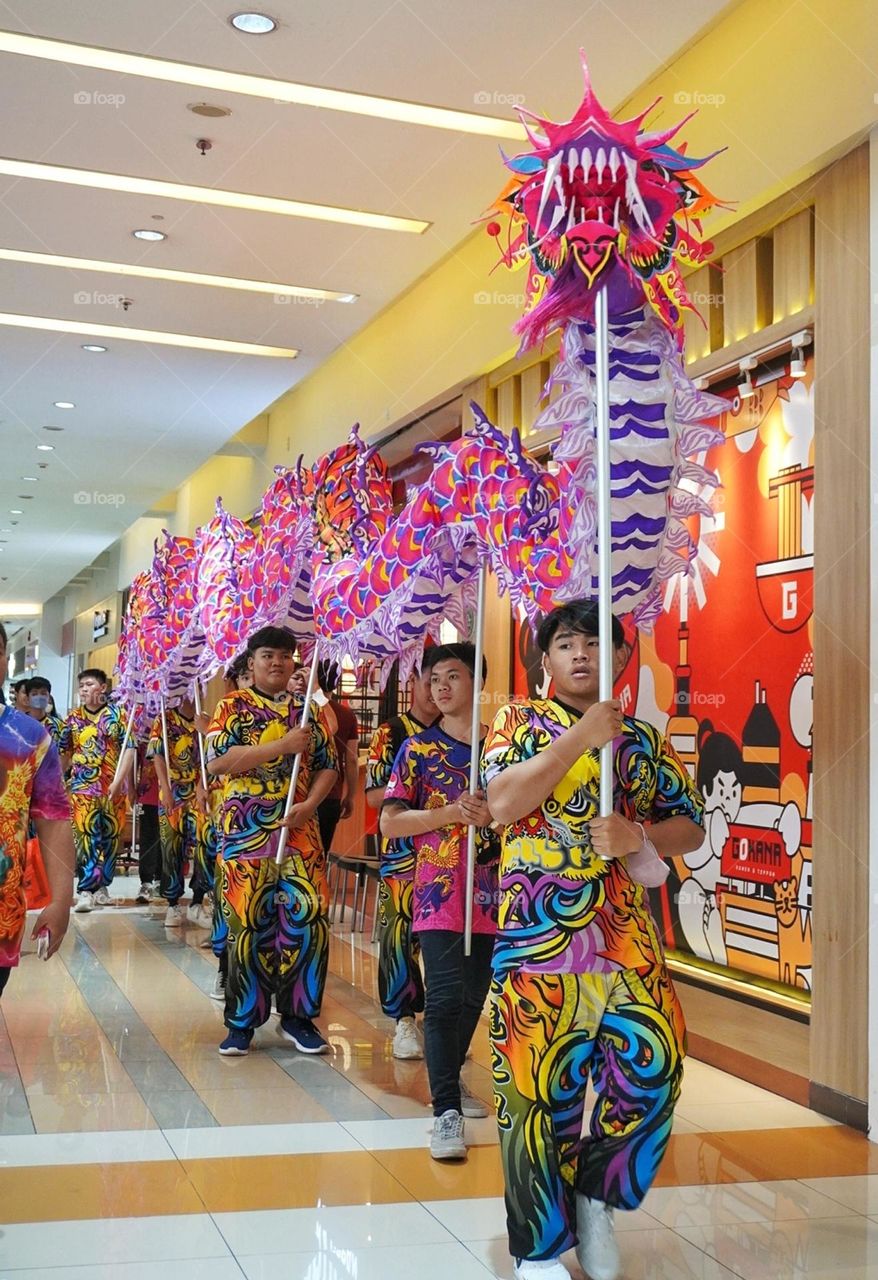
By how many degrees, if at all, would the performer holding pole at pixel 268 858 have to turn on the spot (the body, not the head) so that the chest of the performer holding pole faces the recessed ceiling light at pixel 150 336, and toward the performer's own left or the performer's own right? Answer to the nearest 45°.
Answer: approximately 180°

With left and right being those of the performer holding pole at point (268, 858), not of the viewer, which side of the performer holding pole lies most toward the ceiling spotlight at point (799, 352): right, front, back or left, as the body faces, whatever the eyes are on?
left

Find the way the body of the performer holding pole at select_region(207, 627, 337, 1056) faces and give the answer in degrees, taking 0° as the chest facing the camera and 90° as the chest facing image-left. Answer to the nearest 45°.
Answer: approximately 0°
